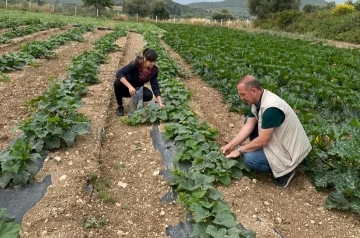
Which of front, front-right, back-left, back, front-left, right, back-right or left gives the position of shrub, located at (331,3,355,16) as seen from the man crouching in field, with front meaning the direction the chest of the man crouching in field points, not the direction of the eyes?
right

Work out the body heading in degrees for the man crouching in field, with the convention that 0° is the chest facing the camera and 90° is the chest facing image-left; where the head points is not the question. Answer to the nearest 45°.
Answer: approximately 90°

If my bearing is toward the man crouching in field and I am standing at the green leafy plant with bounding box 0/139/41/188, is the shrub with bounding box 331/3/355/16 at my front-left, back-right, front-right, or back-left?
front-left

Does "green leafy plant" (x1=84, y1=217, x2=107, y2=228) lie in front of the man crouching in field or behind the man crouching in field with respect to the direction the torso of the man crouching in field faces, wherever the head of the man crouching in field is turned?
in front

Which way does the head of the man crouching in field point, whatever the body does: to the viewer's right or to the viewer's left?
to the viewer's left

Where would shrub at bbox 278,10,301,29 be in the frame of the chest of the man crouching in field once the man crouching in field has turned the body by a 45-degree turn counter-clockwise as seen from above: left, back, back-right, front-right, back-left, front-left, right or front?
back-right

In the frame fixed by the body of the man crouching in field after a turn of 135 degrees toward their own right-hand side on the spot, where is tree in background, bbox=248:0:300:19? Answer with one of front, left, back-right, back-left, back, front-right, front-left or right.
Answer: front-left

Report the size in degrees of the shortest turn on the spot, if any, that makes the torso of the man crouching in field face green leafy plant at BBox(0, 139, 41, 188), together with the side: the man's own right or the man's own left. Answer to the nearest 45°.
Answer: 0° — they already face it
